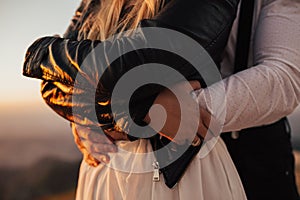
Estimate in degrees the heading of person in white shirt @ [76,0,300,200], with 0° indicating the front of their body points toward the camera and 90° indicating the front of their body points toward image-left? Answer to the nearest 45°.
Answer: approximately 45°
